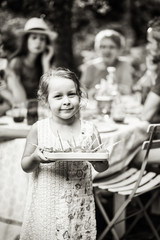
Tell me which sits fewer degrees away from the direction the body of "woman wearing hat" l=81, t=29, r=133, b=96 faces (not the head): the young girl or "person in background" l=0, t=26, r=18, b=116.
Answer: the young girl

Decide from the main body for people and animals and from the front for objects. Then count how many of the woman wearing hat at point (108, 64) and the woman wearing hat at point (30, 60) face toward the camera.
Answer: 2

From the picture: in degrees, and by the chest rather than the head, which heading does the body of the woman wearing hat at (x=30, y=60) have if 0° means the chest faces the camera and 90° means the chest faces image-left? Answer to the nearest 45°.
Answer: approximately 0°

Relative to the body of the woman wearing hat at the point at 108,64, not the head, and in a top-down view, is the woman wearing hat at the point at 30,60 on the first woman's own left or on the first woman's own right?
on the first woman's own right

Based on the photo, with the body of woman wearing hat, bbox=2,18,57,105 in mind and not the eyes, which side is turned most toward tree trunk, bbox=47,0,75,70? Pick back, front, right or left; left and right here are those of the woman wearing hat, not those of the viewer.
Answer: back

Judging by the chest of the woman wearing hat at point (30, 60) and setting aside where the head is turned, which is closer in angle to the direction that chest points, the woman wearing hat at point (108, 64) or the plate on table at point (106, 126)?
the plate on table

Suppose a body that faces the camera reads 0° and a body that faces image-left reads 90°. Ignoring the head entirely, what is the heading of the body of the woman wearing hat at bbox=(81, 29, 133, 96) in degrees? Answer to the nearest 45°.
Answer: approximately 0°

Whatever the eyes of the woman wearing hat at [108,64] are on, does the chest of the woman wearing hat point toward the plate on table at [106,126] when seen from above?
yes
